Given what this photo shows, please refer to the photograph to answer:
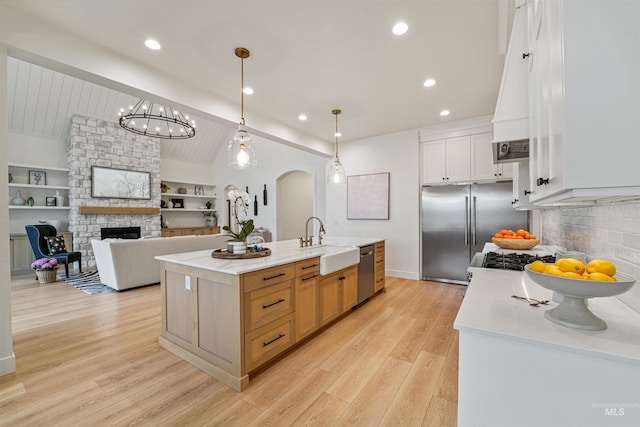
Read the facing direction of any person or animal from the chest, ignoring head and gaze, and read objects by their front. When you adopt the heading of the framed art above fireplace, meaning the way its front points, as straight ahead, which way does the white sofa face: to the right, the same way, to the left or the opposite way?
the opposite way

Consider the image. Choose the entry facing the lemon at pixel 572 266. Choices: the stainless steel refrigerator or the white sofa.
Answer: the stainless steel refrigerator

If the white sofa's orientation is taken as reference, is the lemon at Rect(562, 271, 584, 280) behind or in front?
behind

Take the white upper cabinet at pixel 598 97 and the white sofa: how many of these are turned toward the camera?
0

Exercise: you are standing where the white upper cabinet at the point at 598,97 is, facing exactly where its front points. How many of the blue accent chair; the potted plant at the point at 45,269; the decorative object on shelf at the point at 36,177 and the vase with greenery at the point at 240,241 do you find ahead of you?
4

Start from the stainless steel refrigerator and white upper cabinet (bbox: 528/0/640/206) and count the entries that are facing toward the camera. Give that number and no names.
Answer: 1

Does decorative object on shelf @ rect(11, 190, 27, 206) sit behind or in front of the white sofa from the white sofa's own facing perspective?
in front

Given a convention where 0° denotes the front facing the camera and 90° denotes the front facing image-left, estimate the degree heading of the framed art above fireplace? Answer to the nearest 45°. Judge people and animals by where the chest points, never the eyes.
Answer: approximately 315°

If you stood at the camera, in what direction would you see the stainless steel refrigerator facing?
facing the viewer

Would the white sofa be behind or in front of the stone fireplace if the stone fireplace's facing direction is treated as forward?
in front

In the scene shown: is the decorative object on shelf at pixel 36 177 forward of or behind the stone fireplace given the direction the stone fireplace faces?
behind

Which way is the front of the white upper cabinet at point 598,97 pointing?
to the viewer's left

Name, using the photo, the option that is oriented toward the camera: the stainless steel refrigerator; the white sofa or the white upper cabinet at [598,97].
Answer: the stainless steel refrigerator

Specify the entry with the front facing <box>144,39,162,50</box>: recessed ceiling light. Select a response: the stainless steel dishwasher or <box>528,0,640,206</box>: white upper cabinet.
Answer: the white upper cabinet

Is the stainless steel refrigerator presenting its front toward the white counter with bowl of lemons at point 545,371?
yes
